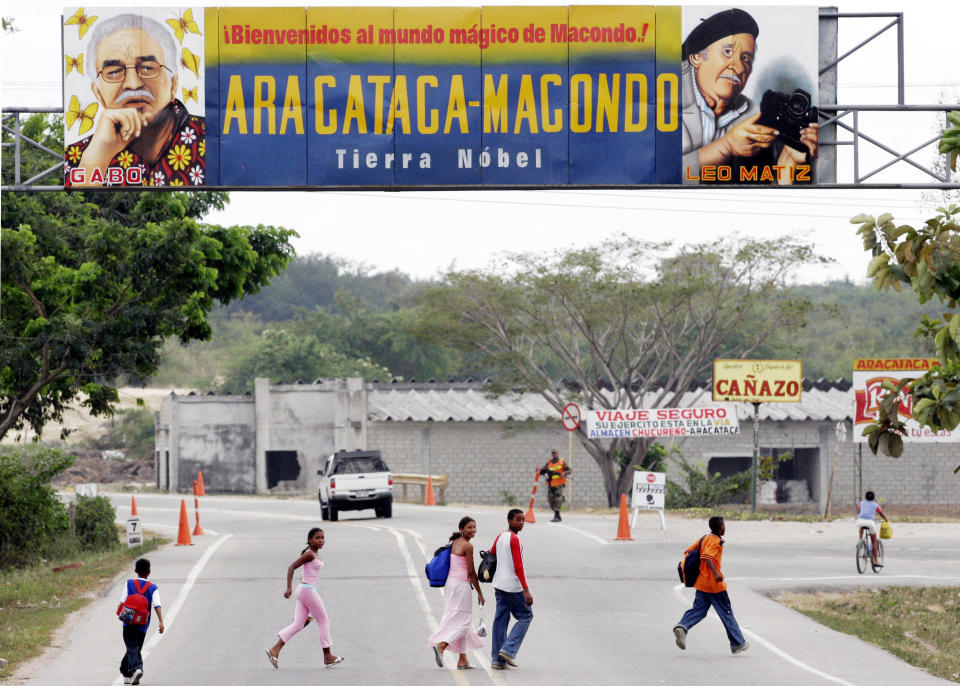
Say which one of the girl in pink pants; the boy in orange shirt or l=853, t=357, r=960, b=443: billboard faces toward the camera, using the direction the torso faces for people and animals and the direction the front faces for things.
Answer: the billboard

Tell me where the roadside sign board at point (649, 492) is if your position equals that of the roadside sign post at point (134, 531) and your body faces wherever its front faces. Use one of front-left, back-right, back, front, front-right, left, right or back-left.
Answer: left

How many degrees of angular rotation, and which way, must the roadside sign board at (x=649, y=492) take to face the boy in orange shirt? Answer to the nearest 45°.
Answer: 0° — it already faces them

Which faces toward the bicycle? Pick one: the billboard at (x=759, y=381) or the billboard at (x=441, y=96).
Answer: the billboard at (x=759, y=381)

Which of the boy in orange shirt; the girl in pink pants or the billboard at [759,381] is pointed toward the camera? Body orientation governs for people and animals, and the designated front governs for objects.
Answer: the billboard

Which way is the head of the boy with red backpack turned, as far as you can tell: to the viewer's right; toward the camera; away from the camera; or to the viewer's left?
away from the camera

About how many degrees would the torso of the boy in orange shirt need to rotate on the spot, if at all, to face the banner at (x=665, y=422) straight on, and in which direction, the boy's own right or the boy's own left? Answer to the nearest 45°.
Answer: approximately 90° to the boy's own left

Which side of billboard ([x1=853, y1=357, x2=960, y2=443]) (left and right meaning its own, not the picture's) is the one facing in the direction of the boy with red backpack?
front

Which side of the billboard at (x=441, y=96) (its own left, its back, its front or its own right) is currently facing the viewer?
front

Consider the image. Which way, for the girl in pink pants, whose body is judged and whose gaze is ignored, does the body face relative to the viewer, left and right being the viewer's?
facing to the right of the viewer

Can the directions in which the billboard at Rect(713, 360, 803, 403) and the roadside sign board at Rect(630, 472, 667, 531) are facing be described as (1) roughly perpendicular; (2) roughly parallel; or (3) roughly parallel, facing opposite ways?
roughly parallel

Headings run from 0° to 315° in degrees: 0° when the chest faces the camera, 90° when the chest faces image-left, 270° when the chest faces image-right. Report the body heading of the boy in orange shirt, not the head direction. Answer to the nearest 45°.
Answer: approximately 270°

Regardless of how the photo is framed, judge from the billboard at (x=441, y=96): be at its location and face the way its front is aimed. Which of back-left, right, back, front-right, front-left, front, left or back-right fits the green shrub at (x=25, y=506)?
back-right

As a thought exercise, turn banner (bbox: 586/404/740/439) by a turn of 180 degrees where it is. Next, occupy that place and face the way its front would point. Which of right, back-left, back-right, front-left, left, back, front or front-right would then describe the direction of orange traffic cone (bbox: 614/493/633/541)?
back

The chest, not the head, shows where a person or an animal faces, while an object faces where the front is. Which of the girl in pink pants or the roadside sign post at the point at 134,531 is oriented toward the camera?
the roadside sign post

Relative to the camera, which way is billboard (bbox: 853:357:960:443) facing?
toward the camera
